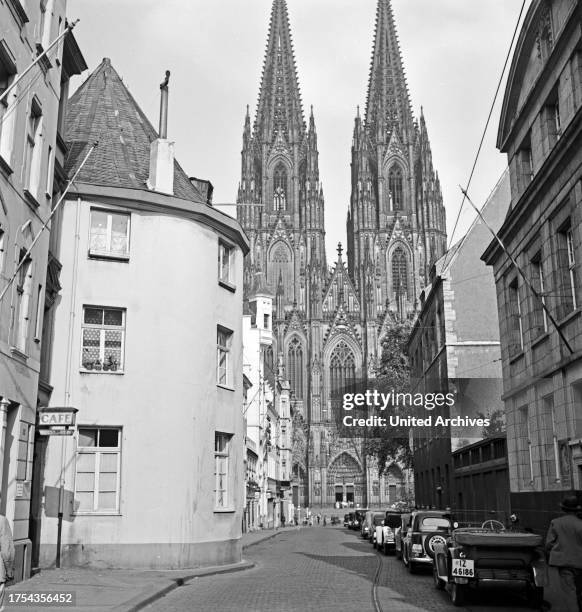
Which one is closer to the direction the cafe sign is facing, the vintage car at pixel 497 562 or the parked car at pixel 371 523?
the vintage car

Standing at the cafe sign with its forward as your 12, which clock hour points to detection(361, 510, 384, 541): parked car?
The parked car is roughly at 7 o'clock from the cafe sign.

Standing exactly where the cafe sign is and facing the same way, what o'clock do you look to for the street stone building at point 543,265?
The street stone building is roughly at 9 o'clock from the cafe sign.

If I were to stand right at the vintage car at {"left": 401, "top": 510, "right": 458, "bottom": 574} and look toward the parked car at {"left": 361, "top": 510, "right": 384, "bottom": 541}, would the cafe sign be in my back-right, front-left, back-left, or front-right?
back-left

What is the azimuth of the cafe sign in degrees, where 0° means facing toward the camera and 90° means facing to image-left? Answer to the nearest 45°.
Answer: approximately 0°

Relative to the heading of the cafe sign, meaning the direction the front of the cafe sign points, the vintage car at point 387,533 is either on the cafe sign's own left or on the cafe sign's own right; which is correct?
on the cafe sign's own left

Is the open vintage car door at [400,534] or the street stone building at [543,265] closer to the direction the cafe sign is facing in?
the street stone building
